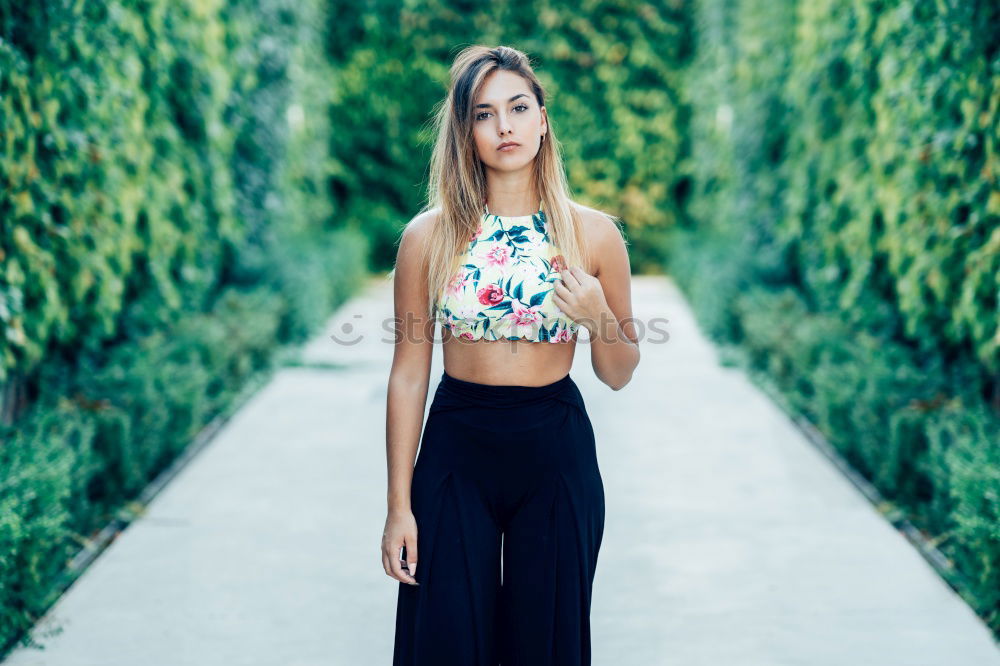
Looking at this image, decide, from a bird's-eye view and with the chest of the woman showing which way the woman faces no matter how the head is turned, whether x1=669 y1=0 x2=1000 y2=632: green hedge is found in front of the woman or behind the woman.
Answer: behind

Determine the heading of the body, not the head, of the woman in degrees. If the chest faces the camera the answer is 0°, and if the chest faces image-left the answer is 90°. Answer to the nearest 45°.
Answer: approximately 0°
